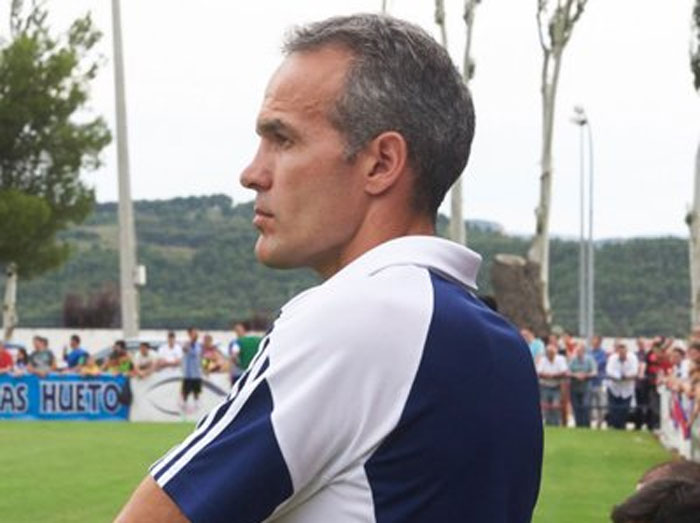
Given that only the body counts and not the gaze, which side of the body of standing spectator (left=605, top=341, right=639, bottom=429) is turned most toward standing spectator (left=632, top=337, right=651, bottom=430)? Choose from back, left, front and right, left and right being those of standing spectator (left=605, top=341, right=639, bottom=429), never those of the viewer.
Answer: left

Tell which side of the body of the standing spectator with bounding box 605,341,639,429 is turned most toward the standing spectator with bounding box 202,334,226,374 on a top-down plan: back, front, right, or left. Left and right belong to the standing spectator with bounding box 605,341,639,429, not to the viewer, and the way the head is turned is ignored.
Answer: right

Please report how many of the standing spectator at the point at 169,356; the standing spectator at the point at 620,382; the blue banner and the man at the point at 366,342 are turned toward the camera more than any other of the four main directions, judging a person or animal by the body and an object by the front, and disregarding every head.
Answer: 3

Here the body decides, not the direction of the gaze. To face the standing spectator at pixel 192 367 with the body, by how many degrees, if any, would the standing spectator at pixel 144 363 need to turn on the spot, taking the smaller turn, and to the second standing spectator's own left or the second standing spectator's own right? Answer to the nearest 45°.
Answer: approximately 45° to the second standing spectator's own left

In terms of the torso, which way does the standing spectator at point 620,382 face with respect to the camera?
toward the camera

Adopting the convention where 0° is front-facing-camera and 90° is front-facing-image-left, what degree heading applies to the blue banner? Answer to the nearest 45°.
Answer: approximately 0°

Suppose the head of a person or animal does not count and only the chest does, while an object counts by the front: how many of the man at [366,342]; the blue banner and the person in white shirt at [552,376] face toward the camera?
2

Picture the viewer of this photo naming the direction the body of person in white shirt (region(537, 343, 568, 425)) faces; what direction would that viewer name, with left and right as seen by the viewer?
facing the viewer

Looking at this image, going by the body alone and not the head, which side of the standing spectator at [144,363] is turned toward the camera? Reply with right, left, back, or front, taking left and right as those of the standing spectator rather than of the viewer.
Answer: front

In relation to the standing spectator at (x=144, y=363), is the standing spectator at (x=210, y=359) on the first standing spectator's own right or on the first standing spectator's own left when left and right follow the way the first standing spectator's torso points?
on the first standing spectator's own left

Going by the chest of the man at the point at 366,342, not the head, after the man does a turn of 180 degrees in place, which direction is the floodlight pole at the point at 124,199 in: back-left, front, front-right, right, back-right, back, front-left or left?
back-left

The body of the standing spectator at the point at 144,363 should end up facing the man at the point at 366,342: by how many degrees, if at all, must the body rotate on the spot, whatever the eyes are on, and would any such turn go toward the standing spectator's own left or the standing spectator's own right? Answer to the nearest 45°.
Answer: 0° — they already face them

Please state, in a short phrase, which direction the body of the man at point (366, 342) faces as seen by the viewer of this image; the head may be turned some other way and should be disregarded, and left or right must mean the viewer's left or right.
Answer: facing away from the viewer and to the left of the viewer

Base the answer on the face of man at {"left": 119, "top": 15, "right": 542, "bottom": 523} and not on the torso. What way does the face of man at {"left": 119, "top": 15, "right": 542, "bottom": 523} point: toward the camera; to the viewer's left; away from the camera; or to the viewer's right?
to the viewer's left

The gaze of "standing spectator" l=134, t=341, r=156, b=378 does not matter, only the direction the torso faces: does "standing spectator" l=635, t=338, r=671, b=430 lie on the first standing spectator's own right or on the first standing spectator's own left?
on the first standing spectator's own left
